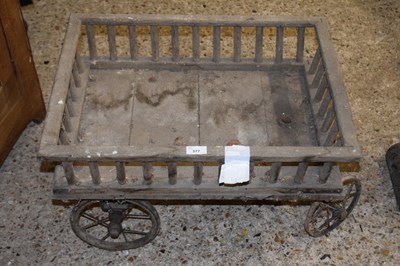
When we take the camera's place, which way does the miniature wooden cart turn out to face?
facing to the right of the viewer

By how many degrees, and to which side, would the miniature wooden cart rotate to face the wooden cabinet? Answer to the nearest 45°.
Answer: approximately 180°
